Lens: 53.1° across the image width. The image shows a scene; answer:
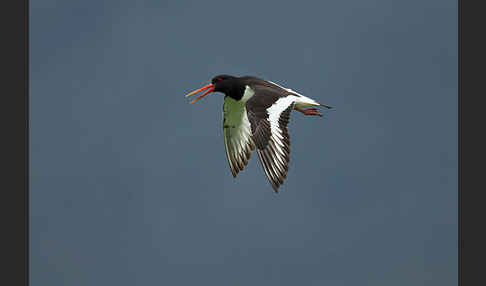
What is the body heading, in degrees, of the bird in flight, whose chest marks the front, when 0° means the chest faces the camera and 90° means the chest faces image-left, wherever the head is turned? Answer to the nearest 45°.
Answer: approximately 90°
